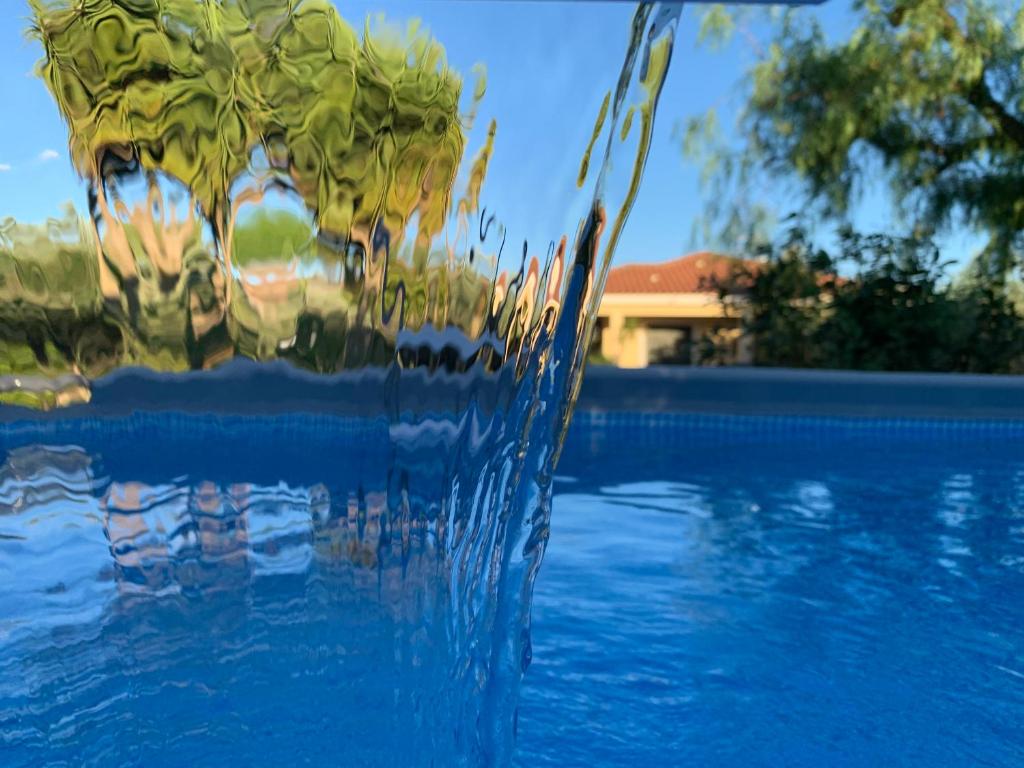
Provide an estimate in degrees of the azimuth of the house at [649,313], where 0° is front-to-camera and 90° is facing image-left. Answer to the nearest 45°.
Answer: approximately 0°

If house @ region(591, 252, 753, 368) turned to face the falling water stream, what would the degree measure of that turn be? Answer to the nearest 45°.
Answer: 0° — it already faces it
